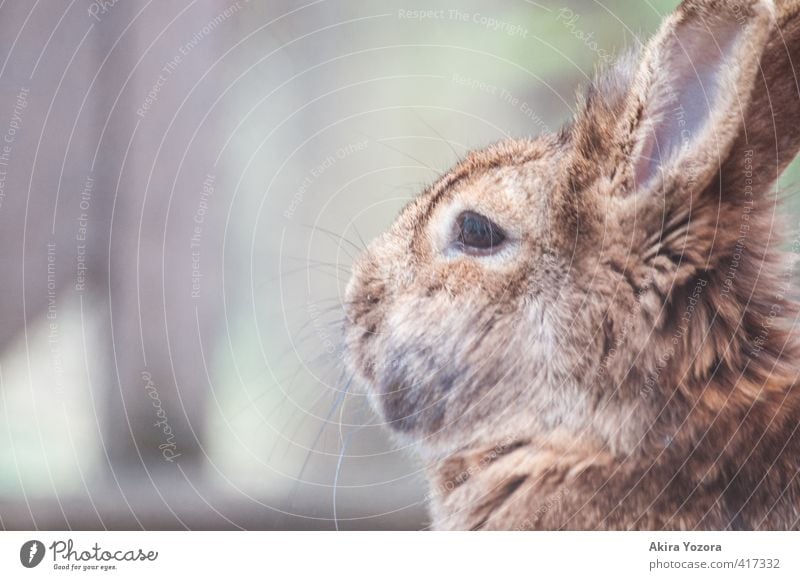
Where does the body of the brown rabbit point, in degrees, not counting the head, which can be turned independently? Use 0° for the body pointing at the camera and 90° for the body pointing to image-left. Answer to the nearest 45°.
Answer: approximately 90°
